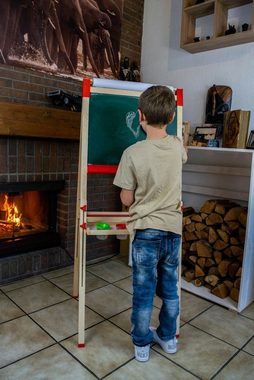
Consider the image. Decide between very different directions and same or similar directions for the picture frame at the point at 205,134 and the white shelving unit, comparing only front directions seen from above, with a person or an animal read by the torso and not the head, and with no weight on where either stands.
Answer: same or similar directions

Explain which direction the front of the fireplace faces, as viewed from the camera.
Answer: facing the viewer and to the right of the viewer

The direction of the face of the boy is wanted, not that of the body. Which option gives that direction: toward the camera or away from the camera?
away from the camera

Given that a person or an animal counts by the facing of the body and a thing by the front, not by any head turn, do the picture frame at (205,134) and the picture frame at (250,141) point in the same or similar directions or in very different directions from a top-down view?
same or similar directions

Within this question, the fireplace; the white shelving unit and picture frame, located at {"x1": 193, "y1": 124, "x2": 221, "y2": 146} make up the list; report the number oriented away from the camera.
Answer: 0

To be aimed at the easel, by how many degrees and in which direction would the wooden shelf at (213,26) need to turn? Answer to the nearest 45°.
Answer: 0° — it already faces it

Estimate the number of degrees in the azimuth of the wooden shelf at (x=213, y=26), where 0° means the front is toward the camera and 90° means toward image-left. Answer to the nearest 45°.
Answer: approximately 45°

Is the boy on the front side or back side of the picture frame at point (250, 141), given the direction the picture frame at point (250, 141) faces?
on the front side

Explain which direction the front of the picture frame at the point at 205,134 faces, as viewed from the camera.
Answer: facing the viewer and to the left of the viewer

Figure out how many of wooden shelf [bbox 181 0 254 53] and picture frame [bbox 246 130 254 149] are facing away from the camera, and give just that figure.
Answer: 0
